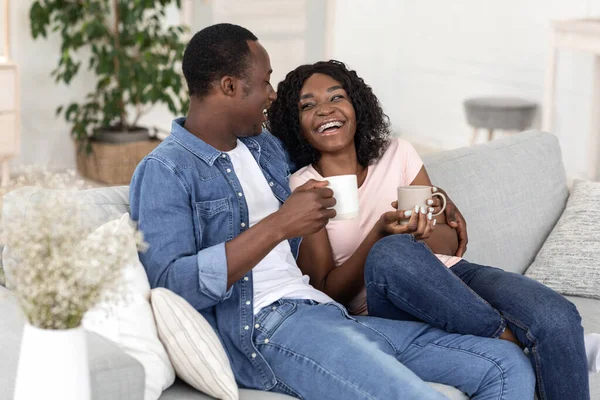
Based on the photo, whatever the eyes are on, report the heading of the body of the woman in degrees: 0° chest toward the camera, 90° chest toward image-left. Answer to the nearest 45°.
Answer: approximately 315°

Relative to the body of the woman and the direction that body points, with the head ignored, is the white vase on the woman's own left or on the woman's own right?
on the woman's own right

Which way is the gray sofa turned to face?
toward the camera

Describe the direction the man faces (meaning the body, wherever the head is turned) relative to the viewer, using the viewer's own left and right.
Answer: facing the viewer and to the right of the viewer

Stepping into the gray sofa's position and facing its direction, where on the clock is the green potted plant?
The green potted plant is roughly at 5 o'clock from the gray sofa.

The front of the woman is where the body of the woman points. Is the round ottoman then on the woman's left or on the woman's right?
on the woman's left

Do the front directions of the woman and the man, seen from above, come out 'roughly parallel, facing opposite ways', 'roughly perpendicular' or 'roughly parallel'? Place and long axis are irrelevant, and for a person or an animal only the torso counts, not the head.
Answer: roughly parallel

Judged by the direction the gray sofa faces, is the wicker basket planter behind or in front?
behind

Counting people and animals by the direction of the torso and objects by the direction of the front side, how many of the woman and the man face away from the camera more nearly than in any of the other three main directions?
0

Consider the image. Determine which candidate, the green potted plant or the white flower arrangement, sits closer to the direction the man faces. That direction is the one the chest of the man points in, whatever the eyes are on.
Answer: the white flower arrangement

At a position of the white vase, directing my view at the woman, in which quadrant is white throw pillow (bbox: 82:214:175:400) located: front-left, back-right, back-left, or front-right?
front-left
